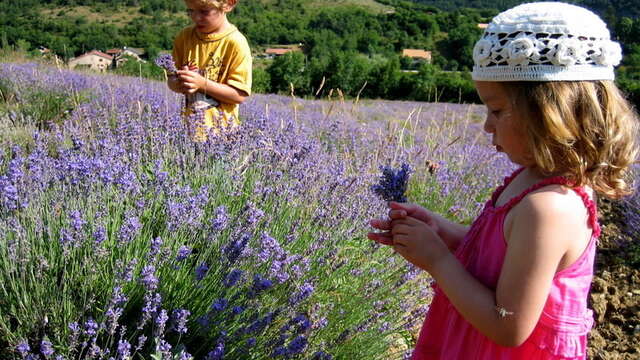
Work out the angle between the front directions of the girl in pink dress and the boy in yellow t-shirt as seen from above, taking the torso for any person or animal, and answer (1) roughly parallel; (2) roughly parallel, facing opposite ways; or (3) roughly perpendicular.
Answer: roughly perpendicular

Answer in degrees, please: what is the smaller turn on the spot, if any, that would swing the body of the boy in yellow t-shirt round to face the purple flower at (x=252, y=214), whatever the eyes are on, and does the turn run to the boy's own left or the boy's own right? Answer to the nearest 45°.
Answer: approximately 45° to the boy's own left

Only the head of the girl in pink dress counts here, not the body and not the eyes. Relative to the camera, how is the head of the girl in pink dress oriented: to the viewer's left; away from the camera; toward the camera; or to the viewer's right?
to the viewer's left

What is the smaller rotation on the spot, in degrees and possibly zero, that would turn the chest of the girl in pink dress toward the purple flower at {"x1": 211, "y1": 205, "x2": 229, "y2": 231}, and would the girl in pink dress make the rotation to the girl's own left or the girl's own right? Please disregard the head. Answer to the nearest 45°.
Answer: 0° — they already face it

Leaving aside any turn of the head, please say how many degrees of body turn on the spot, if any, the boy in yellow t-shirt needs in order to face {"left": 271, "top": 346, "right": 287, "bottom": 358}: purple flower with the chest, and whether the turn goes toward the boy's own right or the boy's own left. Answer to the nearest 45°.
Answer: approximately 45° to the boy's own left

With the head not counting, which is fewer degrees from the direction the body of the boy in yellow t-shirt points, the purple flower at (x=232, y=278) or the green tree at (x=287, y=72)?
the purple flower

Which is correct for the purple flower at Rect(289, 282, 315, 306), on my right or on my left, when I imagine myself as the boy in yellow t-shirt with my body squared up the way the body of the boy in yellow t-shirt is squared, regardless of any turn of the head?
on my left

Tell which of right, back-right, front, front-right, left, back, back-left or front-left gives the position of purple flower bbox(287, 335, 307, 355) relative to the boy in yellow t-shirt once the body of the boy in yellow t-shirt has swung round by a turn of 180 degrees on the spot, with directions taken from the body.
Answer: back-right

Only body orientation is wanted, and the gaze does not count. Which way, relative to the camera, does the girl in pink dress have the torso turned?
to the viewer's left

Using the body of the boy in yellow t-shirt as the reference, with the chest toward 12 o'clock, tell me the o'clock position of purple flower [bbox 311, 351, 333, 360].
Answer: The purple flower is roughly at 10 o'clock from the boy in yellow t-shirt.
